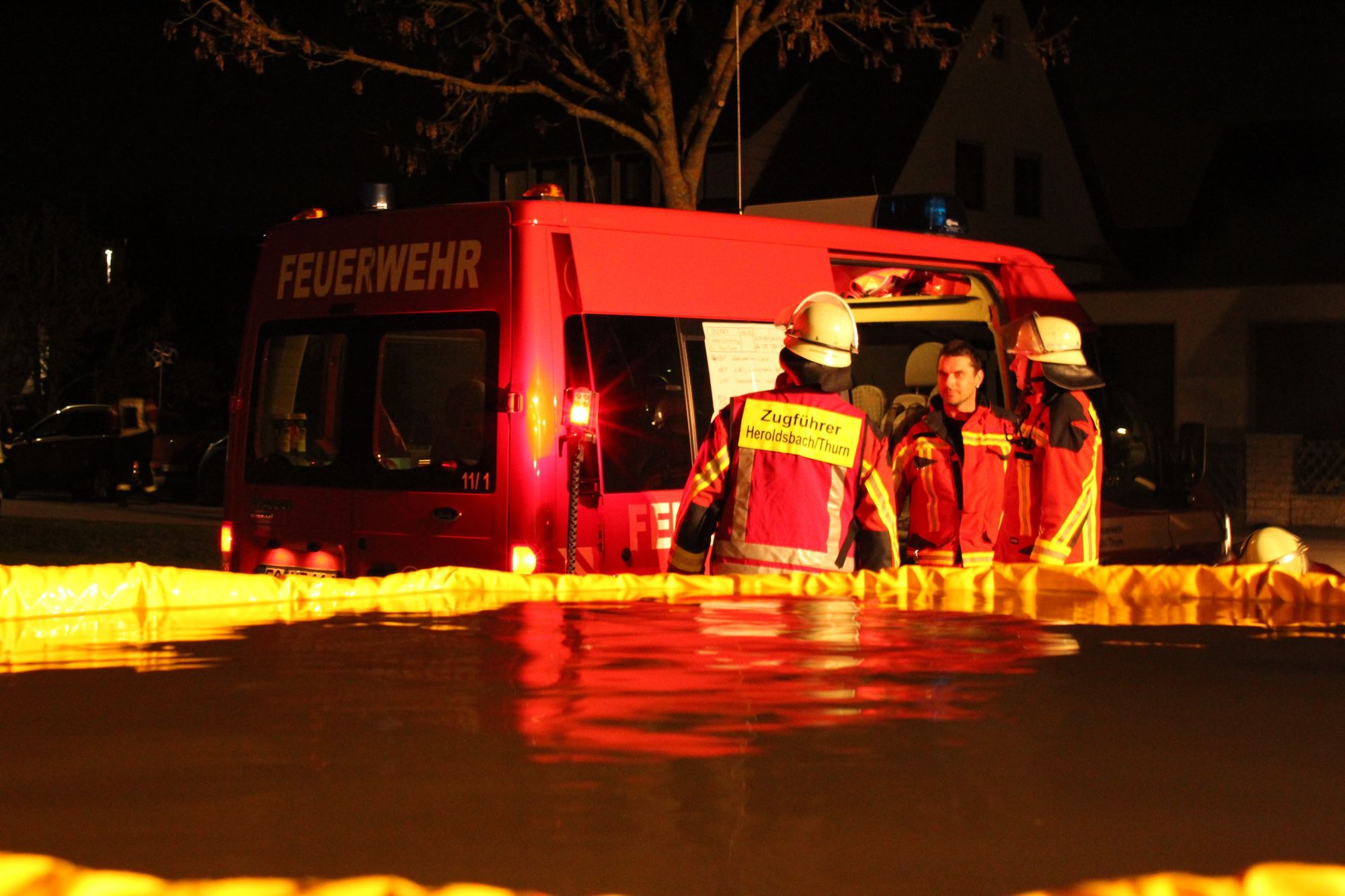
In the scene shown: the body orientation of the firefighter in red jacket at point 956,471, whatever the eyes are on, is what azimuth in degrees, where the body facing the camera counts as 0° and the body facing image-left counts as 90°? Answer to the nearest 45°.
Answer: approximately 0°

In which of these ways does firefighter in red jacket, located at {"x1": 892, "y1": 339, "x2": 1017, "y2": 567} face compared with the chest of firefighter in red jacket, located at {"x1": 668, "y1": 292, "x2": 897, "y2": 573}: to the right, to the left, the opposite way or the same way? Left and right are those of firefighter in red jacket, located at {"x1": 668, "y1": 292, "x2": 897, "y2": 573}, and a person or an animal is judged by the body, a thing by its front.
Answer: the opposite way

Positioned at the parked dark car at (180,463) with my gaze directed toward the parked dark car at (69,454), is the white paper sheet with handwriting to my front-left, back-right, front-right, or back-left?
back-left

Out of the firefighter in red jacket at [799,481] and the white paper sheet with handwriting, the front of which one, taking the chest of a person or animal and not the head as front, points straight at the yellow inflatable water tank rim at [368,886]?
the white paper sheet with handwriting

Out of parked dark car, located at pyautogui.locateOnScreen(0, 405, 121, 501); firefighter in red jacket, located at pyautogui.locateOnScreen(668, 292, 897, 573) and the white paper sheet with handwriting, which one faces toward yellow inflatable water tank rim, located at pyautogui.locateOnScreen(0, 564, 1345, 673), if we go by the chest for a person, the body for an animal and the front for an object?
the white paper sheet with handwriting

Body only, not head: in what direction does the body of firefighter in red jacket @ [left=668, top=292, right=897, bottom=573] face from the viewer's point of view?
away from the camera

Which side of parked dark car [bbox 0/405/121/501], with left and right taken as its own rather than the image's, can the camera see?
left

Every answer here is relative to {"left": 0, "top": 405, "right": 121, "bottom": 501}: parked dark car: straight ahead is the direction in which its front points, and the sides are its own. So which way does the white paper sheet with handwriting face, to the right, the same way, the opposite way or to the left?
to the left

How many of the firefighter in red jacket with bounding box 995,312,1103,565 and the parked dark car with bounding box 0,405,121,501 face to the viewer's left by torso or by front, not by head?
2

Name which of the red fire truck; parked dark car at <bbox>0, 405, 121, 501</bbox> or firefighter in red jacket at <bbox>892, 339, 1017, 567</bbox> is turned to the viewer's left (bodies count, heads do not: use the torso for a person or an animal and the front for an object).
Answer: the parked dark car

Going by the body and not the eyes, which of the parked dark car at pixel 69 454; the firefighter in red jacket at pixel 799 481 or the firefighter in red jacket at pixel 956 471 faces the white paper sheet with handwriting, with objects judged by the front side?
the firefighter in red jacket at pixel 799 481

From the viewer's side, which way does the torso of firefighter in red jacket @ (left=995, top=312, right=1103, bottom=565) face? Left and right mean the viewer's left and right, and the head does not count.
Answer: facing to the left of the viewer

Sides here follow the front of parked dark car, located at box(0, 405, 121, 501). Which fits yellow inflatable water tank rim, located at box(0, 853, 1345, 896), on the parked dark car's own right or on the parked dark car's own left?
on the parked dark car's own left
